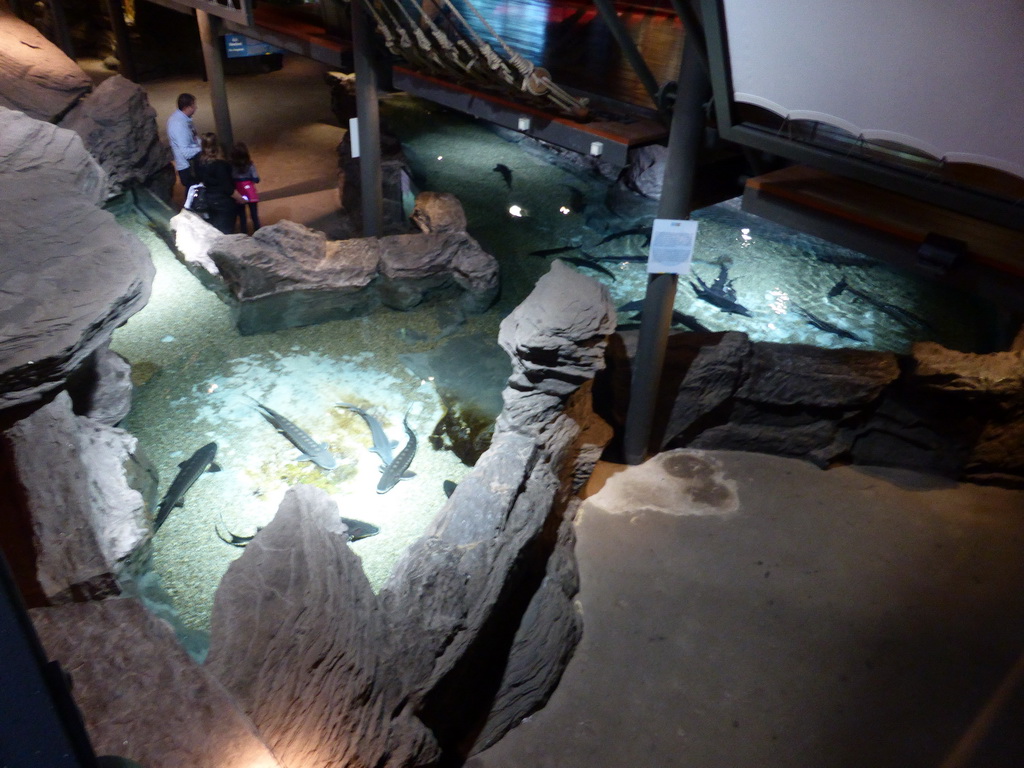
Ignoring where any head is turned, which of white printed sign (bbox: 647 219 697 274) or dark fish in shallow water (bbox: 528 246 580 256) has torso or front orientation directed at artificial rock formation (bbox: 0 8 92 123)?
the dark fish in shallow water

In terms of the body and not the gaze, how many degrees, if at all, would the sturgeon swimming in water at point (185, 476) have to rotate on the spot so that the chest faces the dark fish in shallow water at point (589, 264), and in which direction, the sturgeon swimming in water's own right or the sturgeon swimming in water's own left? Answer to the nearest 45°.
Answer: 0° — it already faces it

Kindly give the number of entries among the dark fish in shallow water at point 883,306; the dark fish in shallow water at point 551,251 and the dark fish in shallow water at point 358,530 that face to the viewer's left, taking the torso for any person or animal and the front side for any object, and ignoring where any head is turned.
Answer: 1

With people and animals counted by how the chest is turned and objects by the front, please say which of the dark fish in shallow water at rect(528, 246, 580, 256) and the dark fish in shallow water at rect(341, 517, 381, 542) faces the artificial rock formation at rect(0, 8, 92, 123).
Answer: the dark fish in shallow water at rect(528, 246, 580, 256)

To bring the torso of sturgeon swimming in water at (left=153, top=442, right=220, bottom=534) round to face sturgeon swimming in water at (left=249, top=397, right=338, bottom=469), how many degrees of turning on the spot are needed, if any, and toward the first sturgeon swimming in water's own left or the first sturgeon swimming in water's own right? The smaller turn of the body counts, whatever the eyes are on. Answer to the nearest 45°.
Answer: approximately 45° to the first sturgeon swimming in water's own right

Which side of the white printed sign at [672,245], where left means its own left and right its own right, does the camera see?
front

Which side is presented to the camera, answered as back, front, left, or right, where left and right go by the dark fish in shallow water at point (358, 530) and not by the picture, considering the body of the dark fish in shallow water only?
right

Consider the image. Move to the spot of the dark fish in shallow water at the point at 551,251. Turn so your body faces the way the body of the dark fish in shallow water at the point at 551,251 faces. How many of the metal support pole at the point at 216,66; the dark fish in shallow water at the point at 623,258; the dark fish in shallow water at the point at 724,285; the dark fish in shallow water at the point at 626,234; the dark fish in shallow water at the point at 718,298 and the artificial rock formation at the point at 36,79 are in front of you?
2

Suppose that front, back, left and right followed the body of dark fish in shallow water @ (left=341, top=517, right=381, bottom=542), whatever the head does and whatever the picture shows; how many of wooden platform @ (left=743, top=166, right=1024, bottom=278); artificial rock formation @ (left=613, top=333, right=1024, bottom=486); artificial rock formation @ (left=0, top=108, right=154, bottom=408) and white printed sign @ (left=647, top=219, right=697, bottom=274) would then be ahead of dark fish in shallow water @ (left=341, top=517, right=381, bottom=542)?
3

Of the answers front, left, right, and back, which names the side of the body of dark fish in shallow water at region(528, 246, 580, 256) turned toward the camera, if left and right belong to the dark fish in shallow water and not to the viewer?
left
